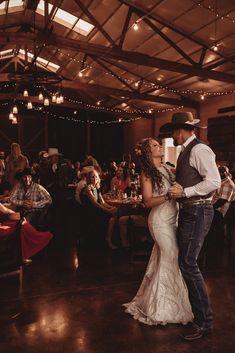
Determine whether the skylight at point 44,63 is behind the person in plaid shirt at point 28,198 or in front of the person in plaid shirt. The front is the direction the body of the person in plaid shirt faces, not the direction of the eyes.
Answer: behind

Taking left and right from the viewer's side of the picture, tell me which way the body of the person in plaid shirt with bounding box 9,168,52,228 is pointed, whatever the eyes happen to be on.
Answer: facing the viewer

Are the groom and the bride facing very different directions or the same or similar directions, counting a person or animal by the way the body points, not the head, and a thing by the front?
very different directions

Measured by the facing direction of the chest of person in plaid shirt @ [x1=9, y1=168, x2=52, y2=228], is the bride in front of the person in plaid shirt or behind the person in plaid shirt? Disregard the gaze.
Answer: in front

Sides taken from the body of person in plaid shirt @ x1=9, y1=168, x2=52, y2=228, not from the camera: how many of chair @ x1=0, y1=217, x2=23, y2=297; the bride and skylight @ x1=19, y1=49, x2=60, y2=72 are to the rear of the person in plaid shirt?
1

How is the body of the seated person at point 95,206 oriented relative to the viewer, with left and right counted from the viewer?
facing the viewer and to the right of the viewer

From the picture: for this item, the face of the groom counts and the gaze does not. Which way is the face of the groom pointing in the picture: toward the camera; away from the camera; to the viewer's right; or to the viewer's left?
to the viewer's left

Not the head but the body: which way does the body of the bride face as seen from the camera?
to the viewer's right

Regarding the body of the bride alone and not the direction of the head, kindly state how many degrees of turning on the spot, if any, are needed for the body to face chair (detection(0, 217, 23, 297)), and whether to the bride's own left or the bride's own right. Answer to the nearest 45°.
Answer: approximately 135° to the bride's own left

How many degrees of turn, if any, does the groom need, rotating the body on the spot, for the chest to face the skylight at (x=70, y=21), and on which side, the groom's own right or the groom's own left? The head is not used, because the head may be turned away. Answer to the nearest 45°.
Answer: approximately 45° to the groom's own right

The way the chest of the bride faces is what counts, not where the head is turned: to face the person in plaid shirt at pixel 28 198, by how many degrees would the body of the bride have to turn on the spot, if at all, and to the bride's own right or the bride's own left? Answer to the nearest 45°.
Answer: approximately 135° to the bride's own left
